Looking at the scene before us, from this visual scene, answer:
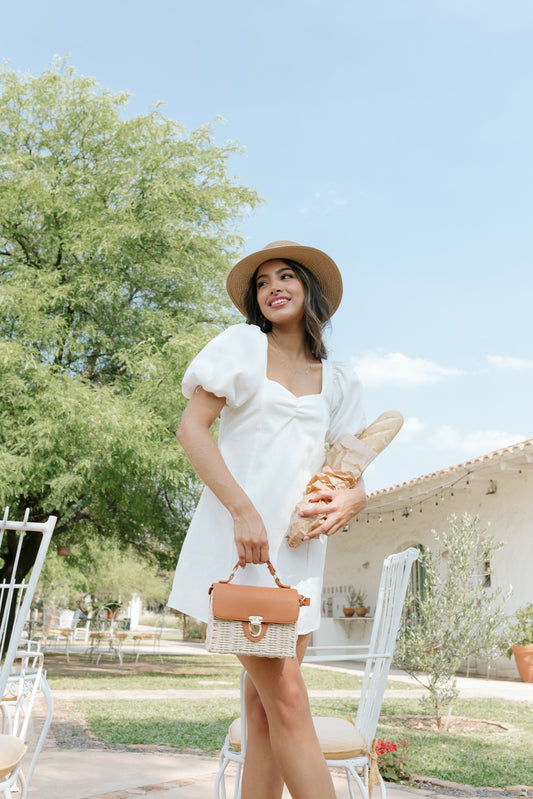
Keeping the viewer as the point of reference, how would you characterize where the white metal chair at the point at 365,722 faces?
facing to the left of the viewer

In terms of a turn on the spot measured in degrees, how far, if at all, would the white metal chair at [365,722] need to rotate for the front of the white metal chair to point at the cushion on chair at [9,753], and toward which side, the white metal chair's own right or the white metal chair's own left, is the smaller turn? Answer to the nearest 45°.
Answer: approximately 45° to the white metal chair's own left

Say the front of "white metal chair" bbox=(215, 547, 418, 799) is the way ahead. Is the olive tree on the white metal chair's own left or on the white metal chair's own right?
on the white metal chair's own right

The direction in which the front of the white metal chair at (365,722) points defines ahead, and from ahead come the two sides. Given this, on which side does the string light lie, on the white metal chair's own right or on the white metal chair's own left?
on the white metal chair's own right

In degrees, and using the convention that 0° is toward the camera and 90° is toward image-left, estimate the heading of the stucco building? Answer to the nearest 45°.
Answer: approximately 45°

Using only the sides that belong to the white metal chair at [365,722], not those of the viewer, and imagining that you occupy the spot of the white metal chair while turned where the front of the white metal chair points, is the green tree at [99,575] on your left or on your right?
on your right

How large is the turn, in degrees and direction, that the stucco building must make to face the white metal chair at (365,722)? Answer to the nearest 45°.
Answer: approximately 45° to its left

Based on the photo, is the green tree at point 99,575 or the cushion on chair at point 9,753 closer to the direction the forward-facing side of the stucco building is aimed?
the cushion on chair

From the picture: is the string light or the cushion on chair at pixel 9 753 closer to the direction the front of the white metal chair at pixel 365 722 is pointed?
the cushion on chair

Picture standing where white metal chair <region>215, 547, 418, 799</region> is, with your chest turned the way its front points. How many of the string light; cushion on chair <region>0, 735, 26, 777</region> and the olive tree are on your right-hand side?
2

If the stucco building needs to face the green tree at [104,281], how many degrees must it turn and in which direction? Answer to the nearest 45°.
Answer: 0° — it already faces it
